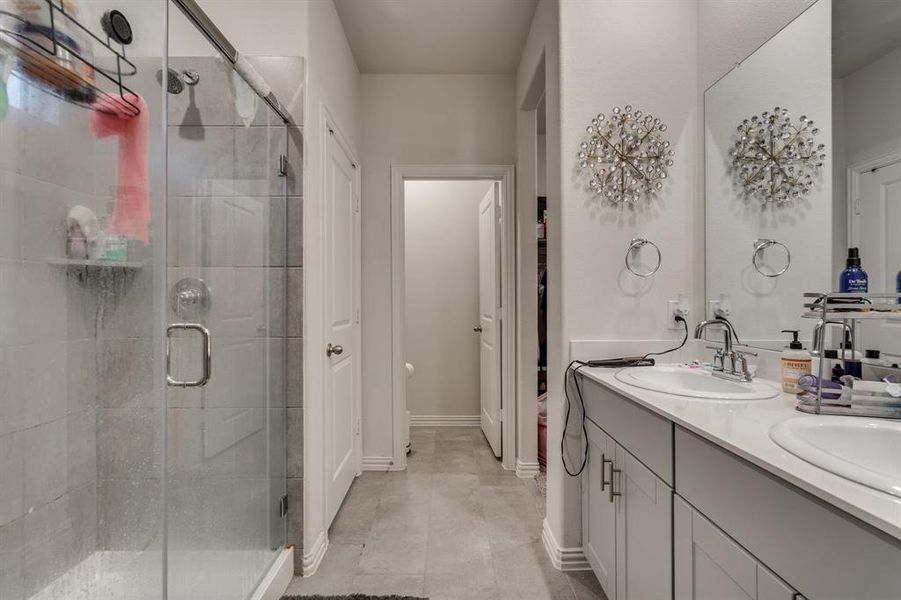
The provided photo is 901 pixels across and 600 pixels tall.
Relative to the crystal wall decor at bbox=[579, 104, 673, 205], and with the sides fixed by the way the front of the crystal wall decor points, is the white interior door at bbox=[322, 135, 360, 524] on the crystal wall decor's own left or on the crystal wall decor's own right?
on the crystal wall decor's own right

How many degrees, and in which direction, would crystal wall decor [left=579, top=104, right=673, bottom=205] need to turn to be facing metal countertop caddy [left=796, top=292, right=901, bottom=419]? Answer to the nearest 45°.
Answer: approximately 45° to its left
